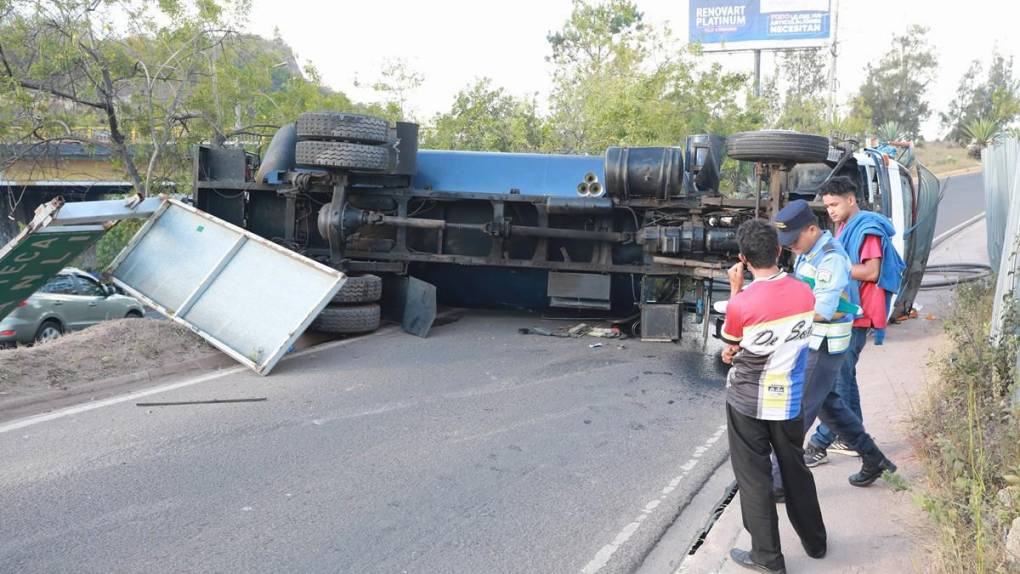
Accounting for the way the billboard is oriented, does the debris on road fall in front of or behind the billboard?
in front

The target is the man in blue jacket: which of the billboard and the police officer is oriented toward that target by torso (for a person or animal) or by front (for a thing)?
the billboard

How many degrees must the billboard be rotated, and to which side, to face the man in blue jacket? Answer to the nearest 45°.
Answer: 0° — it already faces them

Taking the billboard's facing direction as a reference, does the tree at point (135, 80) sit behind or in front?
in front

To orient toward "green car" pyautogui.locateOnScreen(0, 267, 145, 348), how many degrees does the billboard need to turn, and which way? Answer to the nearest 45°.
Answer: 0° — it already faces it

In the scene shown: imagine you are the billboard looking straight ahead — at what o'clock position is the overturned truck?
The overturned truck is roughly at 12 o'clock from the billboard.

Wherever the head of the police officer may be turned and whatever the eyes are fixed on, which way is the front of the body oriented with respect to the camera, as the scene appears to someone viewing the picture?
to the viewer's left

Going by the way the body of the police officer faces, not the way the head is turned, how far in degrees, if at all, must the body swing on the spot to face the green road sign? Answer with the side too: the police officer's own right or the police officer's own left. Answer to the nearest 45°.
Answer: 0° — they already face it

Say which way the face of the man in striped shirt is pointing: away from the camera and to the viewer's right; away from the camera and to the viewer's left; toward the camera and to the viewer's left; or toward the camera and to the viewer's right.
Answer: away from the camera and to the viewer's left

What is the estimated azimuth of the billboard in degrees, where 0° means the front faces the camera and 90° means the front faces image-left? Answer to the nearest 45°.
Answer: approximately 0°

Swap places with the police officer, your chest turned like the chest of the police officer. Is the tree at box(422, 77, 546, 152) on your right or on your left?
on your right

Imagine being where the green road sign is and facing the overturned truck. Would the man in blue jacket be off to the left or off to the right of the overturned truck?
right
